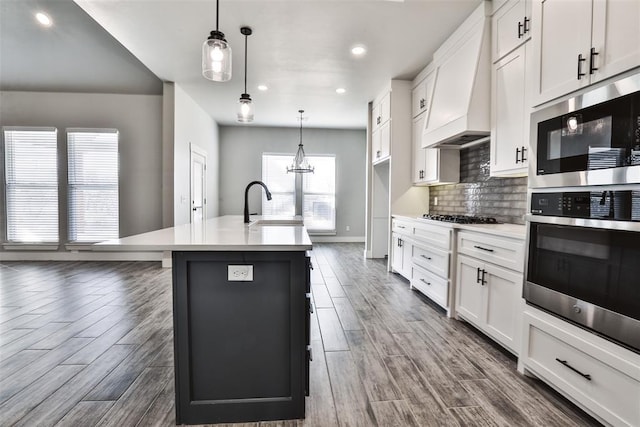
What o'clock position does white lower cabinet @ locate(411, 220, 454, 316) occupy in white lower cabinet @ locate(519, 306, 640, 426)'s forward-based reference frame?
white lower cabinet @ locate(411, 220, 454, 316) is roughly at 3 o'clock from white lower cabinet @ locate(519, 306, 640, 426).

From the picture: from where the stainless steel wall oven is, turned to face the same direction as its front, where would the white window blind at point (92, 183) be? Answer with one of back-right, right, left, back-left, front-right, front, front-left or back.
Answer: front-right

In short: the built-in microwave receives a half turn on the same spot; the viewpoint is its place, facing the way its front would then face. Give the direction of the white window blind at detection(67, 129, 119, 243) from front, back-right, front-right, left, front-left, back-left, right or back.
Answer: back-left

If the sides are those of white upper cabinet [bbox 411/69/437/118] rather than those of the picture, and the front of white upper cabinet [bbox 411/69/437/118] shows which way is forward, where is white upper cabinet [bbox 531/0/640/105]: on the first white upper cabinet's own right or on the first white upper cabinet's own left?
on the first white upper cabinet's own left

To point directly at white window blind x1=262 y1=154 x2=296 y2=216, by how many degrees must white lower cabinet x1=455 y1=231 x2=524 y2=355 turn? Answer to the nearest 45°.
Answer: approximately 90° to its right

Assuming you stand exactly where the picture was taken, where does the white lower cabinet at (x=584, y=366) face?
facing the viewer and to the left of the viewer

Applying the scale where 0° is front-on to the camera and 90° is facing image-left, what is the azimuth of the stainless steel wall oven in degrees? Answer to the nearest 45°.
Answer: approximately 45°

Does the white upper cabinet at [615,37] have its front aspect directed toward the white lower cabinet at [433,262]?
no

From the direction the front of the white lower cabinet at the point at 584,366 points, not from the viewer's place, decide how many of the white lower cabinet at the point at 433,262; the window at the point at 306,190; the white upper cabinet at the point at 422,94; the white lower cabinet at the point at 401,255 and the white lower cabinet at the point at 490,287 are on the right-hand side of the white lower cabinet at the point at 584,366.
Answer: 5

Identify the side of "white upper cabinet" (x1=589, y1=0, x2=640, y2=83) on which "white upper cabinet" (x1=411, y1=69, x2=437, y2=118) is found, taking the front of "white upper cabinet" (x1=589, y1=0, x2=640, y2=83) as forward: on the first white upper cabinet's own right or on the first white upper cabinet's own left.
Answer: on the first white upper cabinet's own right

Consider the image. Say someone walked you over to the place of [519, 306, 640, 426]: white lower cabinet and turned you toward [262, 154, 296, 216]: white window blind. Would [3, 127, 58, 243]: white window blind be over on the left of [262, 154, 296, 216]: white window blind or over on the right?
left

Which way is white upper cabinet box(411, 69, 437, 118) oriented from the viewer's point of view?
to the viewer's left

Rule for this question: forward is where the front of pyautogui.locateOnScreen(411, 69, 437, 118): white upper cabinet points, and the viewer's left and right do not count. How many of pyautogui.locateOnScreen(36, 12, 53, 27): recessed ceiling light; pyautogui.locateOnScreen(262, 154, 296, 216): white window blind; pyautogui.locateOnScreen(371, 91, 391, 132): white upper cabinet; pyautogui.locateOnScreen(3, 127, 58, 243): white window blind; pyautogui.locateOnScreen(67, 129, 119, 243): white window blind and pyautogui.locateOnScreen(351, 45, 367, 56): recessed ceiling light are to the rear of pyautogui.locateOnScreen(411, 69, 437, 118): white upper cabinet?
0

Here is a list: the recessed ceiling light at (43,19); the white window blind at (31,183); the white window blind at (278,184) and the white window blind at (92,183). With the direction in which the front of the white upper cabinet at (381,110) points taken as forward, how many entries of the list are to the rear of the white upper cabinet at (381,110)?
0

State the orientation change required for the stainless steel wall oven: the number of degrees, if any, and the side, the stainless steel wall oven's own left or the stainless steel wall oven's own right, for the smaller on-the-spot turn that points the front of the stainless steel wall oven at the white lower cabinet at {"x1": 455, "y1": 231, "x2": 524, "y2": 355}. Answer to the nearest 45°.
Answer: approximately 90° to the stainless steel wall oven's own right

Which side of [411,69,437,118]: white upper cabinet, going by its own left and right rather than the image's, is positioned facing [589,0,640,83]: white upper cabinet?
left

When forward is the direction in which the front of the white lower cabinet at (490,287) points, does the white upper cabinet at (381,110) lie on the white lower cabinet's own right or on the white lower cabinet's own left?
on the white lower cabinet's own right

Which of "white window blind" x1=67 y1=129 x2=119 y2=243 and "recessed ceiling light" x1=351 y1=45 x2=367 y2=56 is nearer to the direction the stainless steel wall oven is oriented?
the white window blind

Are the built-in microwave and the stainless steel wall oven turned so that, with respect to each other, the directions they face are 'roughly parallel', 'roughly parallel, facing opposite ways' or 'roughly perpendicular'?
roughly parallel

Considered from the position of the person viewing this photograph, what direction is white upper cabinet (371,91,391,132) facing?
facing to the left of the viewer

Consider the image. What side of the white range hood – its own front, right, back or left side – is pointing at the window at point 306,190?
right
